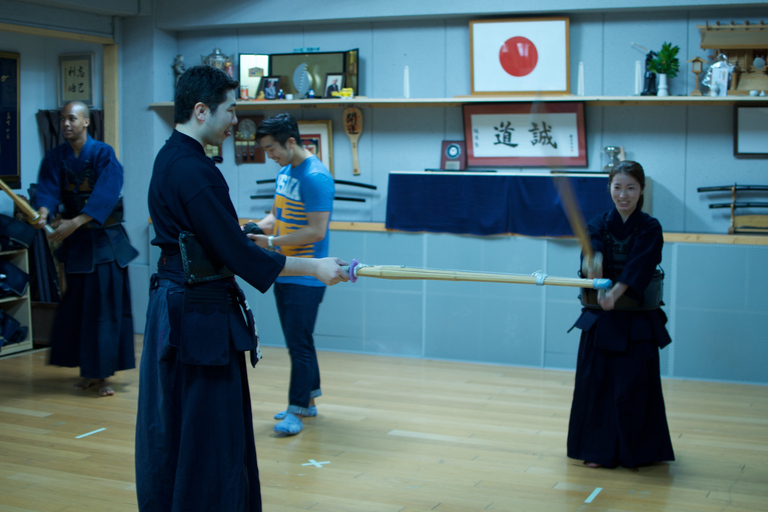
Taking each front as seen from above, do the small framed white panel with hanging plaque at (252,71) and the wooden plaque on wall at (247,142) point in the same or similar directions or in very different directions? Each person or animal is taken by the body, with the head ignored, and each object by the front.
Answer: same or similar directions

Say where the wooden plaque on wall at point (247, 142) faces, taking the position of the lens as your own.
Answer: facing the viewer

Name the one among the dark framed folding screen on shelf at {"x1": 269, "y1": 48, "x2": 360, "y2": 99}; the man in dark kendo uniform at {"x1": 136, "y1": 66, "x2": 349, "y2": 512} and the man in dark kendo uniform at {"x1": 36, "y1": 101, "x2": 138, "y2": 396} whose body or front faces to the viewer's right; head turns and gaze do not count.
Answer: the man in dark kendo uniform at {"x1": 136, "y1": 66, "x2": 349, "y2": 512}

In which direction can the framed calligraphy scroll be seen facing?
toward the camera

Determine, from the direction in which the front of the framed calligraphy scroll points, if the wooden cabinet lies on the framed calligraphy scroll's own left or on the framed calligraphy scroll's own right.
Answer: on the framed calligraphy scroll's own right

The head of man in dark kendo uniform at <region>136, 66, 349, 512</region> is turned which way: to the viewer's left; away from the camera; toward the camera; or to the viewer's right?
to the viewer's right

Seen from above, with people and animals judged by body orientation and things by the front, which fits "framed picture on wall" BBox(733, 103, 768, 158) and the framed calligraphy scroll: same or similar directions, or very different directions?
same or similar directions

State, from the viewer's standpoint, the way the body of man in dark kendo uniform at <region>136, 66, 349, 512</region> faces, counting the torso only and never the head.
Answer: to the viewer's right

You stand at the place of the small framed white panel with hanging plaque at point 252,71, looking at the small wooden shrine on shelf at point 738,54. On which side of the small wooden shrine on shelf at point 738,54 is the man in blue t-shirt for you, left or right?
right

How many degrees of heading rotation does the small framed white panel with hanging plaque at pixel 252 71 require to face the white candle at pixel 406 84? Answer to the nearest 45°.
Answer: approximately 45° to its left

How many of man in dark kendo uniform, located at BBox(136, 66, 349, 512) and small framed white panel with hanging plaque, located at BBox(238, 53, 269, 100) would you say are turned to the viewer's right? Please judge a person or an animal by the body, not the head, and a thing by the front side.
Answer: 1

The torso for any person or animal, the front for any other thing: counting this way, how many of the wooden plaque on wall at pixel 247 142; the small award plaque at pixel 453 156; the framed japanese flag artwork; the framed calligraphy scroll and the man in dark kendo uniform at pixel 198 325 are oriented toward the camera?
4

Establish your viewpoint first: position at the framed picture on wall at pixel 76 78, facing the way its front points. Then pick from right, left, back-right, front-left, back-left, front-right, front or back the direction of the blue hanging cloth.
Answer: front-left
